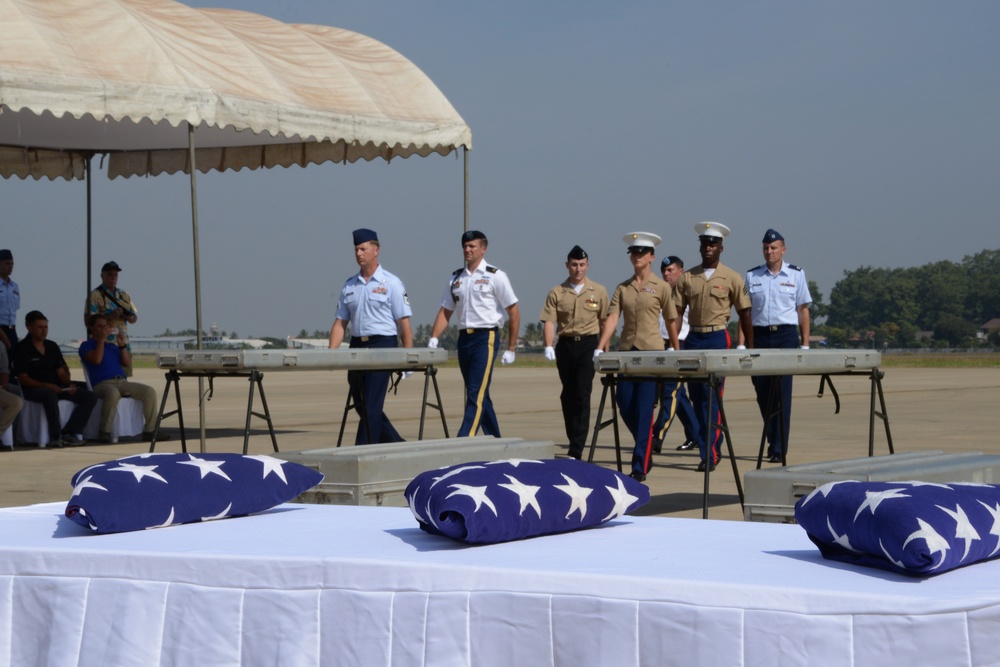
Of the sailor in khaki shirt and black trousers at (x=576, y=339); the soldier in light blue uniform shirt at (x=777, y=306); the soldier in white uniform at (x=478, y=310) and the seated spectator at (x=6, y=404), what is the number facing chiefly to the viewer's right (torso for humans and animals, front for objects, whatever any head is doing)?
1

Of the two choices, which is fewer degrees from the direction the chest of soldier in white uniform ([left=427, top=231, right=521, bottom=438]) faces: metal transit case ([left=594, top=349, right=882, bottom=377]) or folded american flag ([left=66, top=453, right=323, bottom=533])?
the folded american flag

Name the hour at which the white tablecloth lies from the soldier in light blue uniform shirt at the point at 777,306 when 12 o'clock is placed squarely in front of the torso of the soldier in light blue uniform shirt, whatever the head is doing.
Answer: The white tablecloth is roughly at 12 o'clock from the soldier in light blue uniform shirt.

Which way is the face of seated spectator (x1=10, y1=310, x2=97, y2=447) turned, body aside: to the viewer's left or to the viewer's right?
to the viewer's right

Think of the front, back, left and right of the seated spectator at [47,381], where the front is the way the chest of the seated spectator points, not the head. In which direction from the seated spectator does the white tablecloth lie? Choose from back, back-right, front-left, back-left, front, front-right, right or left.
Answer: front-right

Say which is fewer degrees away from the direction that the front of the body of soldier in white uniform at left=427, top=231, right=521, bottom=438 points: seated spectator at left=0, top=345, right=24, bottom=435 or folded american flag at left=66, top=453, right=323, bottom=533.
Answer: the folded american flag

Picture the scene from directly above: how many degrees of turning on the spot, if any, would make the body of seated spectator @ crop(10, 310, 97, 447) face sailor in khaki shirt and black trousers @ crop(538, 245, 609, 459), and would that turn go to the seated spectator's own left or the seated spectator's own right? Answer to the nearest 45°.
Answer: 0° — they already face them

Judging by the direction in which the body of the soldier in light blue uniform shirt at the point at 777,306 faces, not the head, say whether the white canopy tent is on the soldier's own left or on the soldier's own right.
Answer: on the soldier's own right

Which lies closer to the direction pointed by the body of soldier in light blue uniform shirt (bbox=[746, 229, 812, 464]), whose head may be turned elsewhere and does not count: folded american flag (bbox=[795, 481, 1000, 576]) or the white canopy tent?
the folded american flag

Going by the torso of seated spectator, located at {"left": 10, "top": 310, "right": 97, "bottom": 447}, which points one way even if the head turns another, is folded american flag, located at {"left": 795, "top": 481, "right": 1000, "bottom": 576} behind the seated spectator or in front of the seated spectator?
in front

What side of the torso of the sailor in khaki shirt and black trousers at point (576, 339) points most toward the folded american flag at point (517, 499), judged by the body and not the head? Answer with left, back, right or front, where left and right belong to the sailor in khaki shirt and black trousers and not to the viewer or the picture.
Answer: front

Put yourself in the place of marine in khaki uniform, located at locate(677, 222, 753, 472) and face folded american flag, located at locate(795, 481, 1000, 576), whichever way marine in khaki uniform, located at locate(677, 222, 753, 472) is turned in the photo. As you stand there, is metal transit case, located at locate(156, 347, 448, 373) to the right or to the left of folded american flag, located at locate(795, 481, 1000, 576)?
right

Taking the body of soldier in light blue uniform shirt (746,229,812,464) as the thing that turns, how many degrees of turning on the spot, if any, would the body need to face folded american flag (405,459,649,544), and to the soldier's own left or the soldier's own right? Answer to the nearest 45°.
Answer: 0° — they already face it

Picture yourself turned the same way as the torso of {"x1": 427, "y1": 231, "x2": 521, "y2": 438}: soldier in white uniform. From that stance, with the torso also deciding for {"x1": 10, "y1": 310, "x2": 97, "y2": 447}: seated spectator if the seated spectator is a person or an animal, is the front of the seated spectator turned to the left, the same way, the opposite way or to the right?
to the left

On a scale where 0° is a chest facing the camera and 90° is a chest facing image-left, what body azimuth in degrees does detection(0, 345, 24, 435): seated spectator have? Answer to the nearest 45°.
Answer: approximately 270°
